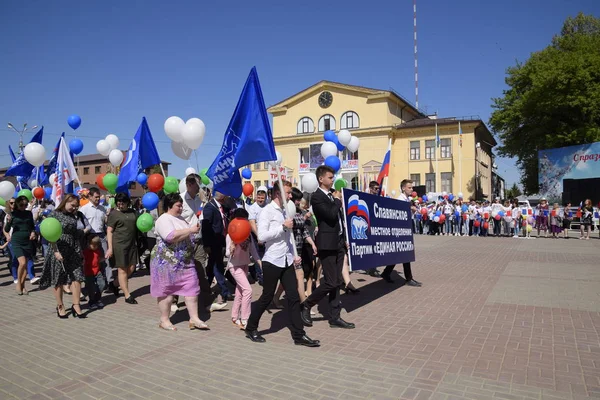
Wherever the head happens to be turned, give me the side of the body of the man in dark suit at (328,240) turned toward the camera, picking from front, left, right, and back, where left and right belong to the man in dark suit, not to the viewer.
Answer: right

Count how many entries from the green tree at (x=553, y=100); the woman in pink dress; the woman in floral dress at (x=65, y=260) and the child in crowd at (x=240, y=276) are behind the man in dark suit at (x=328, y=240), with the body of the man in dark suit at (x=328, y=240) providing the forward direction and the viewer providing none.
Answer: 3

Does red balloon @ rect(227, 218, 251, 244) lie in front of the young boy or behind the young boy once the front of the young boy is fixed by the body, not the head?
in front

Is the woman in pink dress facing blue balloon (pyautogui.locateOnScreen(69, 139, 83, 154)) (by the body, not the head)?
no

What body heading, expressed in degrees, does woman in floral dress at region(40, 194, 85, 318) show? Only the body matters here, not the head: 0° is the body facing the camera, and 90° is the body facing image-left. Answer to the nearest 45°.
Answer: approximately 315°

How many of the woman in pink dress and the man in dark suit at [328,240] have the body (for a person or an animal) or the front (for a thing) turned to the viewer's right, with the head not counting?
2

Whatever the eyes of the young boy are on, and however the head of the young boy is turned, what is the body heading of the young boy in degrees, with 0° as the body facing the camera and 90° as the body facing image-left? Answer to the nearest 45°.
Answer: approximately 315°

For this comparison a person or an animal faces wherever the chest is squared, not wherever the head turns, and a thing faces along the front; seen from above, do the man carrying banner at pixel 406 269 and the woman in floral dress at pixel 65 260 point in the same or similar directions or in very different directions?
same or similar directions

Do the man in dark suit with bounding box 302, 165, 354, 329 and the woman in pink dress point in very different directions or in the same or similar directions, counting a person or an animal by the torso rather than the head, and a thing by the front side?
same or similar directions

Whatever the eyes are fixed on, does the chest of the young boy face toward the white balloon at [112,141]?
no

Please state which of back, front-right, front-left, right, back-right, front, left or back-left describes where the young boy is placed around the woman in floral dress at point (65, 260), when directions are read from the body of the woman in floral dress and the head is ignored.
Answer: left

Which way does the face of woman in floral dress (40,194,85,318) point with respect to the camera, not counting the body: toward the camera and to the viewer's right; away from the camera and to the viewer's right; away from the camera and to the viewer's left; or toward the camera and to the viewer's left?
toward the camera and to the viewer's right
